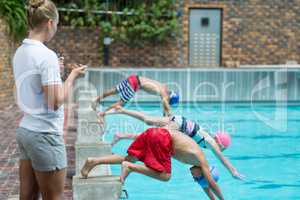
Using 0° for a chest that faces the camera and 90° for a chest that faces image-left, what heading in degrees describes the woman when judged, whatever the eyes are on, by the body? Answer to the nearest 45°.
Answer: approximately 225°
